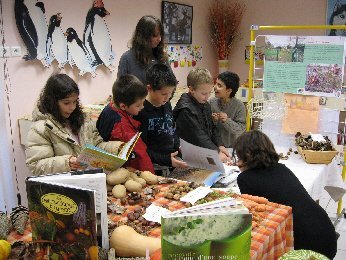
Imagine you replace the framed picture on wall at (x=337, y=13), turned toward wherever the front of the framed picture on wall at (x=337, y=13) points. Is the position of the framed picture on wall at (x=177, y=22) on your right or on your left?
on your right

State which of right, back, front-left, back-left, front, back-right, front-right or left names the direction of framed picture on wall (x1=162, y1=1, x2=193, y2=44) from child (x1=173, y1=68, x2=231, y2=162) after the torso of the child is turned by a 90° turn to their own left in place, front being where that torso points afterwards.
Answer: front-left

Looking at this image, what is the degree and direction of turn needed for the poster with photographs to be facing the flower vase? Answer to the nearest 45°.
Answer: approximately 180°

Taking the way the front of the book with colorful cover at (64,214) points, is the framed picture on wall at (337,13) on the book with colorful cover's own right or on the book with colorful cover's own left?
on the book with colorful cover's own left

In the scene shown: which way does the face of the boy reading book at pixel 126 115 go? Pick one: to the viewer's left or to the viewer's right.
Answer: to the viewer's right

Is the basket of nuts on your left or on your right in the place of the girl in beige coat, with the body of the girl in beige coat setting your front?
on your left

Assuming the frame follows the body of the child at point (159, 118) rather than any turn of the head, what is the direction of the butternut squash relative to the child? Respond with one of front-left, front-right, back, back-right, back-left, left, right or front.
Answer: front-right

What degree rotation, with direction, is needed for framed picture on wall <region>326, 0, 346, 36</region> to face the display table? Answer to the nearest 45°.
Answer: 0° — it already faces it

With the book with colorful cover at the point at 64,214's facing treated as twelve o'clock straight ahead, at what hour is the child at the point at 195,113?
The child is roughly at 7 o'clock from the book with colorful cover.

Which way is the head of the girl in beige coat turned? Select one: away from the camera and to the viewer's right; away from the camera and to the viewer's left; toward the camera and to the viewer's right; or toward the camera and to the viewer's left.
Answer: toward the camera and to the viewer's right

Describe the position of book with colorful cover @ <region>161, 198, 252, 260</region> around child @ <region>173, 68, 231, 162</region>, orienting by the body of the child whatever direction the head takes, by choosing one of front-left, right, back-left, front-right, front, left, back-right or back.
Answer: front-right

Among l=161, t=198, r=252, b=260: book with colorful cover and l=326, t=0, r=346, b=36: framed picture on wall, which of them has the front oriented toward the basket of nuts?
the framed picture on wall

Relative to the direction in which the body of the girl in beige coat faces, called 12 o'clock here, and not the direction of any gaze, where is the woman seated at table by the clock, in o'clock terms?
The woman seated at table is roughly at 11 o'clock from the girl in beige coat.

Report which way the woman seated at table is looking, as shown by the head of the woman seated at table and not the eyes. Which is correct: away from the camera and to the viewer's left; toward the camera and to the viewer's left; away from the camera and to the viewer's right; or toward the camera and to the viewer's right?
away from the camera and to the viewer's left
